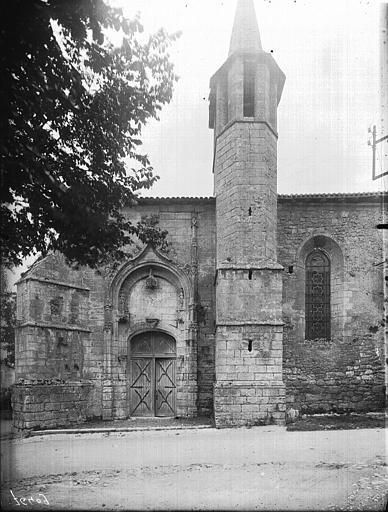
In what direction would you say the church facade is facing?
toward the camera
